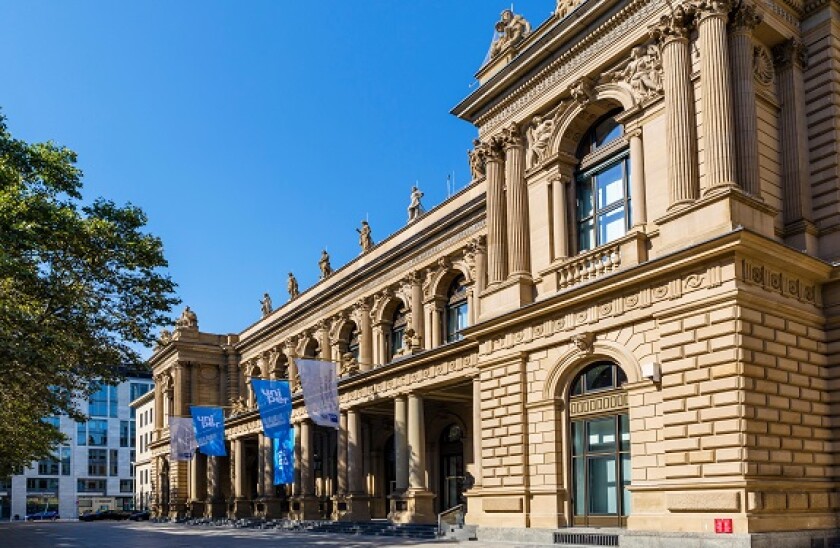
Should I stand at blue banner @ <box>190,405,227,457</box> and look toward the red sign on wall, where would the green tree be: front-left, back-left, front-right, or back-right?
front-right

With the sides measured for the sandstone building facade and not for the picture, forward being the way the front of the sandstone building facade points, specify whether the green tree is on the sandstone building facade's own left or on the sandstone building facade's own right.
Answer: on the sandstone building facade's own right

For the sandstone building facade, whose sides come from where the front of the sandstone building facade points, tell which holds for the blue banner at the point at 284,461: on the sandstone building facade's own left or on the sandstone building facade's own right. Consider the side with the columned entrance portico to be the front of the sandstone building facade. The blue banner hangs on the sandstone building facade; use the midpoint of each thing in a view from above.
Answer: on the sandstone building facade's own right

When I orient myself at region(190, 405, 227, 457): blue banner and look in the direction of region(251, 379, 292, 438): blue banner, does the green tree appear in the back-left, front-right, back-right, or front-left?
front-right

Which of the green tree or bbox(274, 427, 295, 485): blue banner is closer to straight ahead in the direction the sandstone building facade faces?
the green tree

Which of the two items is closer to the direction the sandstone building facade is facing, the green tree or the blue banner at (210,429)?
the green tree

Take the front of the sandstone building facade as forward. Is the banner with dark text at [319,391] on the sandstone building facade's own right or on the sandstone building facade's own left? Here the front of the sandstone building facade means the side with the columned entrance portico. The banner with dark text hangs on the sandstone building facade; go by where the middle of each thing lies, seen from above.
on the sandstone building facade's own right
